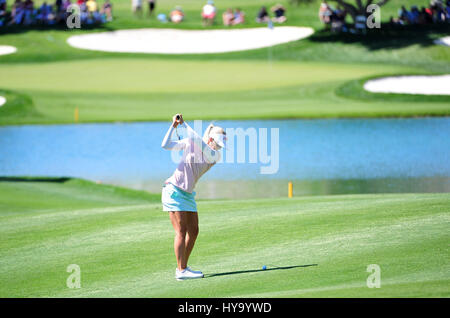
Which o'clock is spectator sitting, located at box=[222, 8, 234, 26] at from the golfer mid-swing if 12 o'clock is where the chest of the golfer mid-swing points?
The spectator sitting is roughly at 9 o'clock from the golfer mid-swing.

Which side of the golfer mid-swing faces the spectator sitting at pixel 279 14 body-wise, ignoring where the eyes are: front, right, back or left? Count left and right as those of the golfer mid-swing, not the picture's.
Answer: left

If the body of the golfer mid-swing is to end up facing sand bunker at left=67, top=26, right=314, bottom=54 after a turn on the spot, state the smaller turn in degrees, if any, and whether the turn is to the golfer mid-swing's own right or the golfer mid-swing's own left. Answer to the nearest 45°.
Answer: approximately 90° to the golfer mid-swing's own left

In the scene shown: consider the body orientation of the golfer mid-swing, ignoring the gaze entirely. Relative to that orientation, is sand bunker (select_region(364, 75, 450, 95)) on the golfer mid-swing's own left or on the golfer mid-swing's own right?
on the golfer mid-swing's own left

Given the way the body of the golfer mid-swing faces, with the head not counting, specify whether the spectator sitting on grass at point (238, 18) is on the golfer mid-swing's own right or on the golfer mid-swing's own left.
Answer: on the golfer mid-swing's own left

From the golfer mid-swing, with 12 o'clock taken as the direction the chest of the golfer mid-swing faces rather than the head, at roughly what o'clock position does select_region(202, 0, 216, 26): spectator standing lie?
The spectator standing is roughly at 9 o'clock from the golfer mid-swing.

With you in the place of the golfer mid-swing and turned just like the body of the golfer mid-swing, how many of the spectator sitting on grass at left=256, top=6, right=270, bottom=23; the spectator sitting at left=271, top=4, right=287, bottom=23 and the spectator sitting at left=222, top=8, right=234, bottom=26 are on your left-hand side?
3

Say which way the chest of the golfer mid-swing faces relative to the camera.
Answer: to the viewer's right

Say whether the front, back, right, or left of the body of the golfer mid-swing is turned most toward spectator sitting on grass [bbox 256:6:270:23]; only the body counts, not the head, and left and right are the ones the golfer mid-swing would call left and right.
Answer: left

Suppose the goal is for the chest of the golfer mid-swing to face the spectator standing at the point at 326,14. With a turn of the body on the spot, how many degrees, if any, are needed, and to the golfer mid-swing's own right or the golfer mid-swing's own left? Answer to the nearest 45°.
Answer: approximately 90° to the golfer mid-swing's own left
